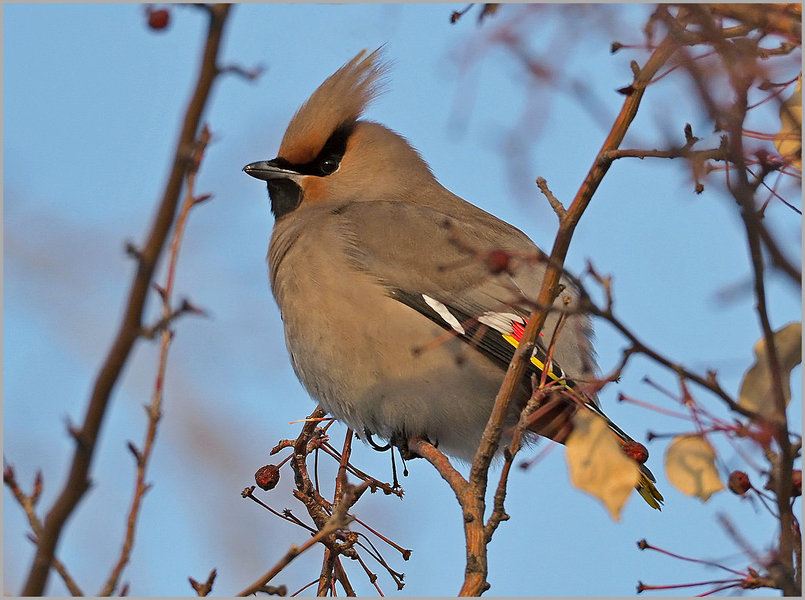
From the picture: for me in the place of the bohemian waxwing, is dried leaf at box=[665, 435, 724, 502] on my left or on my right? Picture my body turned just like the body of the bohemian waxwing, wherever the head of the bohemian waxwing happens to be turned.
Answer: on my left

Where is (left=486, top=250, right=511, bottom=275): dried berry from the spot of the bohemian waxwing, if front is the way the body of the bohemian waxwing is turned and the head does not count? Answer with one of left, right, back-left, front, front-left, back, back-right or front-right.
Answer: left

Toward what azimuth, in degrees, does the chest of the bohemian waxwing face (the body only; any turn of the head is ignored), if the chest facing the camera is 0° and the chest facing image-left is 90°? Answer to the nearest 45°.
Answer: approximately 90°

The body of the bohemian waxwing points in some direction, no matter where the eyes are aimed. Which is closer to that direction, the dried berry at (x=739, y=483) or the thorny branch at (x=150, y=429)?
the thorny branch
